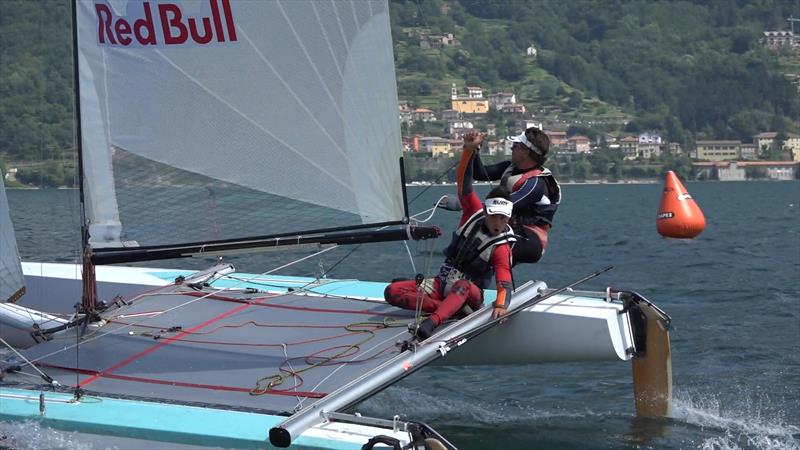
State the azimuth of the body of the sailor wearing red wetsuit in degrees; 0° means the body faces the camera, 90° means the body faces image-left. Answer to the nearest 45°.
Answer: approximately 45°

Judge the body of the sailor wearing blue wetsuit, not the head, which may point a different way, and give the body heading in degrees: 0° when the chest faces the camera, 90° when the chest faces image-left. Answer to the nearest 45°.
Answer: approximately 90°

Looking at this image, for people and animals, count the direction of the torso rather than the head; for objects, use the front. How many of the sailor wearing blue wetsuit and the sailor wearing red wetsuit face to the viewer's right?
0

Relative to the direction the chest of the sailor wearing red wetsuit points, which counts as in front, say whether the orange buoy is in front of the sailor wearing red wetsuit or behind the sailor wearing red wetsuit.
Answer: behind

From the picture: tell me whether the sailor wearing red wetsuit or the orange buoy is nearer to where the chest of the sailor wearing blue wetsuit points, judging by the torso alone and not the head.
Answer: the sailor wearing red wetsuit

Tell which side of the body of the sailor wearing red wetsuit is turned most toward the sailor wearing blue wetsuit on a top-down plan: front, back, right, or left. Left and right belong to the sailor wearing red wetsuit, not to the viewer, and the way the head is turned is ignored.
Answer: back
